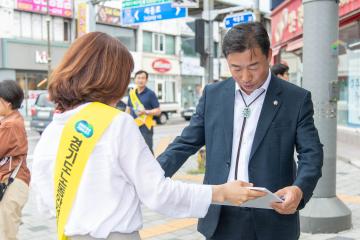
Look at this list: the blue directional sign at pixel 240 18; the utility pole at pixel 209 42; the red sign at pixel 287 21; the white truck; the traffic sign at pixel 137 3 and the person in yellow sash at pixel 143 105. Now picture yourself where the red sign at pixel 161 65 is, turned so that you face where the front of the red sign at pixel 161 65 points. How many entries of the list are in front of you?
6

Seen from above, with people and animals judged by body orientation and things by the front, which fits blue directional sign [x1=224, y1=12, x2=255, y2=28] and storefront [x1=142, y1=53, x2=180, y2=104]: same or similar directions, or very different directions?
same or similar directions

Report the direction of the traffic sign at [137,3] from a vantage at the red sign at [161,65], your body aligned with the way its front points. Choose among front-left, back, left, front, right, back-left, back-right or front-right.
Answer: front

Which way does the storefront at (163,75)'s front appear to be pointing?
toward the camera

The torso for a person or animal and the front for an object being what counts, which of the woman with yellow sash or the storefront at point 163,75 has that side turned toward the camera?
the storefront

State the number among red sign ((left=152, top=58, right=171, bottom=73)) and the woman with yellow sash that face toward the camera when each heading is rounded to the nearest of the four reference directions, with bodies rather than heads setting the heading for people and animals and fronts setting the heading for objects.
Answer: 1

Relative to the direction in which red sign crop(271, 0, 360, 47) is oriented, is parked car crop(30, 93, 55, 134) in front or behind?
in front

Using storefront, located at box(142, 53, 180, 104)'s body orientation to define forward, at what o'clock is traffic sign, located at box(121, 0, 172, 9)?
The traffic sign is roughly at 12 o'clock from the storefront.

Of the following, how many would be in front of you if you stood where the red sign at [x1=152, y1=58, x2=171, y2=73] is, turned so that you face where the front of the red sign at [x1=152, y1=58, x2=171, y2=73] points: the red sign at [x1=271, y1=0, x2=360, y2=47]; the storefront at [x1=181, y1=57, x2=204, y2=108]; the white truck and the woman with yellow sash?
3

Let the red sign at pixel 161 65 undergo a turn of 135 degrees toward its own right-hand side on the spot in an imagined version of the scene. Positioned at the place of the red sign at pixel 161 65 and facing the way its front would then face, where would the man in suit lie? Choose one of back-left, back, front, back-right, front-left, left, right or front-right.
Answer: back-left

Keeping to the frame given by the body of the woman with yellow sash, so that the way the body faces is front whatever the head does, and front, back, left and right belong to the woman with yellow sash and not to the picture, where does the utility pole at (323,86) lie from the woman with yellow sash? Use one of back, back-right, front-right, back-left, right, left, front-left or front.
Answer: front

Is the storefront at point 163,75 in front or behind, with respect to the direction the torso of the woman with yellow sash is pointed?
in front

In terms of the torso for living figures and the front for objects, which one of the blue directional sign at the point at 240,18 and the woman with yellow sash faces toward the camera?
the blue directional sign

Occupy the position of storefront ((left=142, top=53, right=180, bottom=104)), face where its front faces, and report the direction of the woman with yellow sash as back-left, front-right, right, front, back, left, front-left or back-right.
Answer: front

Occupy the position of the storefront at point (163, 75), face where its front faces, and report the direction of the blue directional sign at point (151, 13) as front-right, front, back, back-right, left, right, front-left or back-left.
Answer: front

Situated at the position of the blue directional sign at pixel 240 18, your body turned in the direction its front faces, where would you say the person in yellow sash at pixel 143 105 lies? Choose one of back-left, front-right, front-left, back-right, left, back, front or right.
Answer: front-right

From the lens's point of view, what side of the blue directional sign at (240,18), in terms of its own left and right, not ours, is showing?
front
